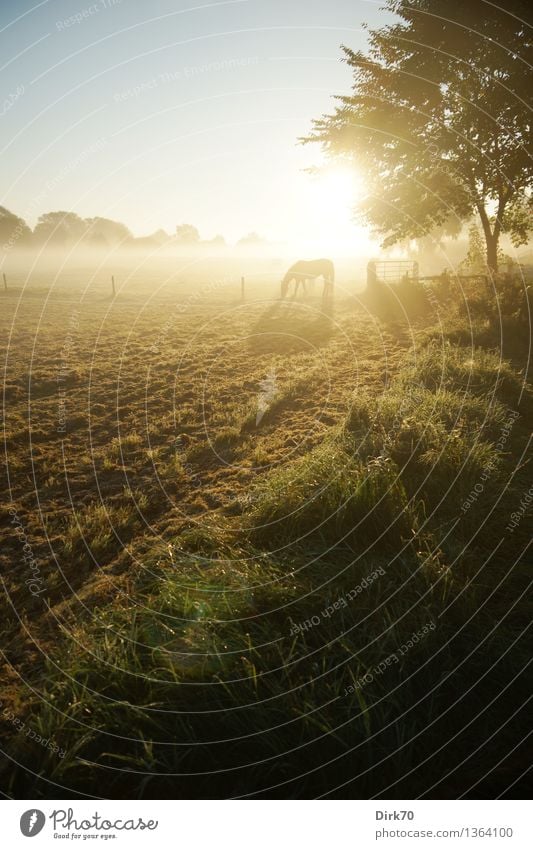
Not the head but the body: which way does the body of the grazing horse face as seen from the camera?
to the viewer's left

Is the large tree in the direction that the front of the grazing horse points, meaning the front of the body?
no
